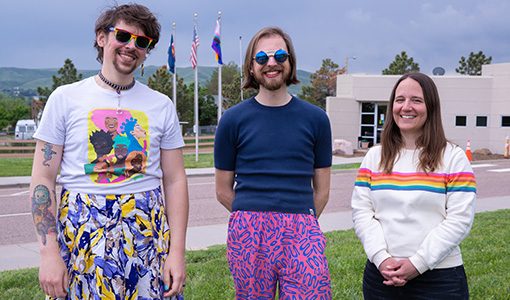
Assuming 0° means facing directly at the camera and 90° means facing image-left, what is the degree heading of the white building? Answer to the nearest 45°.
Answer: approximately 0°

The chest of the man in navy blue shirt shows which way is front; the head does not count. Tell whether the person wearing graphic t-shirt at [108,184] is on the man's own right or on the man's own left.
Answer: on the man's own right

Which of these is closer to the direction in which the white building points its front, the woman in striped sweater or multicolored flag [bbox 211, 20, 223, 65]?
the woman in striped sweater

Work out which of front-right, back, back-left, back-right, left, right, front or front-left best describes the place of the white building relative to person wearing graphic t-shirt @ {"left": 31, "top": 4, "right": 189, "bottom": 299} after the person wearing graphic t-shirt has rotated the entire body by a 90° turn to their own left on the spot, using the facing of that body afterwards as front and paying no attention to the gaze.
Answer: front-left

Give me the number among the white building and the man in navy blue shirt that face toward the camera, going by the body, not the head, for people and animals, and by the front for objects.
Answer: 2

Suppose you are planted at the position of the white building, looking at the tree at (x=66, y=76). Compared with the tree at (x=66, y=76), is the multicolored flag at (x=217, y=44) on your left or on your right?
left

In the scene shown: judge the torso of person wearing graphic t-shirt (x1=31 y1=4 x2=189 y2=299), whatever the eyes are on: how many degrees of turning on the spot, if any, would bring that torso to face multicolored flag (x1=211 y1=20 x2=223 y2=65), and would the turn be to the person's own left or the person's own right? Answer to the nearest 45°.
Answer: approximately 180°
